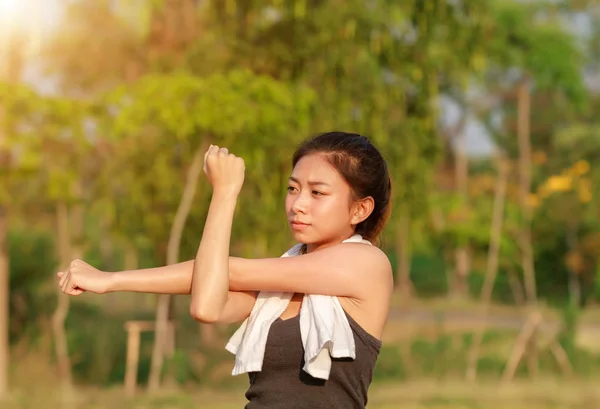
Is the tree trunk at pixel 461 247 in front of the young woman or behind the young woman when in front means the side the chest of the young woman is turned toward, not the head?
behind

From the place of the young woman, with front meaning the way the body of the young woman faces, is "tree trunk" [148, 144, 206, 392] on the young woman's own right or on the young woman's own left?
on the young woman's own right

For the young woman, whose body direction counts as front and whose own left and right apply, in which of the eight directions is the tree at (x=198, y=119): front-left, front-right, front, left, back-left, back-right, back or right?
back-right

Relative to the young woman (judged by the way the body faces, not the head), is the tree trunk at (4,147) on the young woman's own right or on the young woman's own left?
on the young woman's own right

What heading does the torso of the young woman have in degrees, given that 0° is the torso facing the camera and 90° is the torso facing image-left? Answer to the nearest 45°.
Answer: approximately 45°
